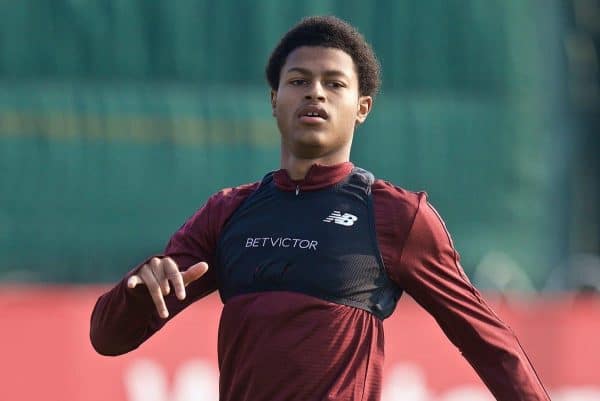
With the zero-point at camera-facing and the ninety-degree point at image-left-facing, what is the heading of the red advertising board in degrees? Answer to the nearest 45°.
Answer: approximately 0°
